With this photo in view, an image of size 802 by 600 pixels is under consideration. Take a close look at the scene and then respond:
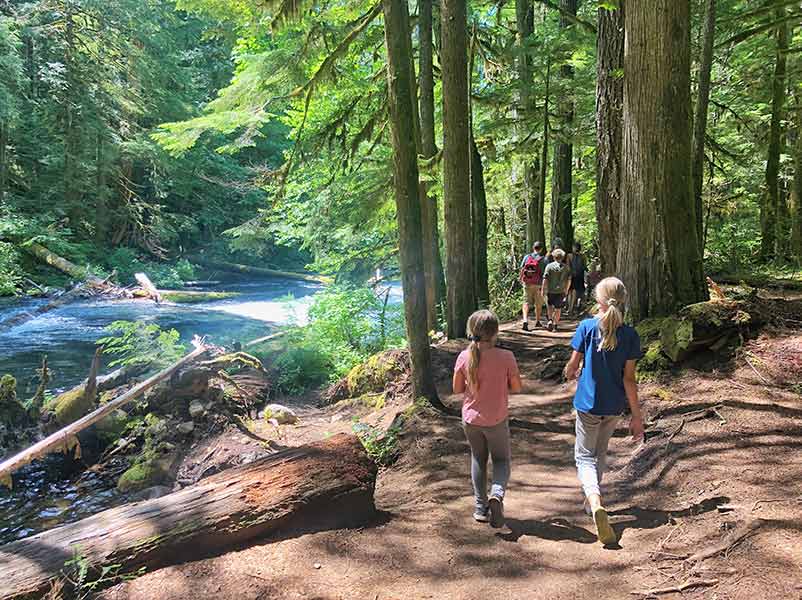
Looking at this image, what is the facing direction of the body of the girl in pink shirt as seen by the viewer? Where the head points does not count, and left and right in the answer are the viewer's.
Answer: facing away from the viewer

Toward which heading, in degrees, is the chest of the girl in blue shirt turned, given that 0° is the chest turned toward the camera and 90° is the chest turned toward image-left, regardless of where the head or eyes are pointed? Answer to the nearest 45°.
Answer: approximately 180°

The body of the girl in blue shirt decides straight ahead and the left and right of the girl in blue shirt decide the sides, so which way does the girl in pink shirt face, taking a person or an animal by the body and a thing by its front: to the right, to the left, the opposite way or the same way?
the same way

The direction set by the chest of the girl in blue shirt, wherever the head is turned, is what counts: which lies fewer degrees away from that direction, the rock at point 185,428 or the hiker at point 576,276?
the hiker

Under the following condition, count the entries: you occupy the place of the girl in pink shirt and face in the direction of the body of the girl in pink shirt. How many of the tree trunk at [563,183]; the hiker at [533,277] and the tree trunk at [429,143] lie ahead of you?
3

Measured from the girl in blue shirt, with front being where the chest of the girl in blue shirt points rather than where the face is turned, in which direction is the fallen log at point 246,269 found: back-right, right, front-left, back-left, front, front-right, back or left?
front-left

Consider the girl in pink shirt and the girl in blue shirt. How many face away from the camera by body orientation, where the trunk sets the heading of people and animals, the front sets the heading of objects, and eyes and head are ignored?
2

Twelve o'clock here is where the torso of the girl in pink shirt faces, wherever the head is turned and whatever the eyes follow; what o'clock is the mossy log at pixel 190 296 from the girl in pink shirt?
The mossy log is roughly at 11 o'clock from the girl in pink shirt.

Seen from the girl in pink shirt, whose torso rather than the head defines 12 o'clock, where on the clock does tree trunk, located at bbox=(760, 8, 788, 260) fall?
The tree trunk is roughly at 1 o'clock from the girl in pink shirt.

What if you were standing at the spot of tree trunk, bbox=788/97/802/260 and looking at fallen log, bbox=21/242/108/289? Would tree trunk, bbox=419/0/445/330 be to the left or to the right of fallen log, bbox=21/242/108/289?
left

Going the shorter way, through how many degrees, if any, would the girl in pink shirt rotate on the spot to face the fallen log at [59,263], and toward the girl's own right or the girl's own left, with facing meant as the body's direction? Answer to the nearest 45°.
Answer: approximately 45° to the girl's own left

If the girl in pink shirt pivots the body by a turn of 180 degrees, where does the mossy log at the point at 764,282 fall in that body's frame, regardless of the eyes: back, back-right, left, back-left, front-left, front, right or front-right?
back-left

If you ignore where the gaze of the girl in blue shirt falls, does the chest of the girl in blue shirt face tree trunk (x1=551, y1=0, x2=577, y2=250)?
yes

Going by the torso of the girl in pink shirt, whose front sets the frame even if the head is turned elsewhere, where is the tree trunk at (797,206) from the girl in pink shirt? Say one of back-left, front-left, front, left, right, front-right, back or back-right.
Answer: front-right

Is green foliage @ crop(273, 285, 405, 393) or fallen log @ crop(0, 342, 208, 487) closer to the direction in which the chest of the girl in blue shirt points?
the green foliage

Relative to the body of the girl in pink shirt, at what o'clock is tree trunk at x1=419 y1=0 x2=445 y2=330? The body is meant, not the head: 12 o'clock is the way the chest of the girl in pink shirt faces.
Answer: The tree trunk is roughly at 12 o'clock from the girl in pink shirt.

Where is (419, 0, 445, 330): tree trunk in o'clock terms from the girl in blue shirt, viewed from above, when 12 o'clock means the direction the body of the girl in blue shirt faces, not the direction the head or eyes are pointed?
The tree trunk is roughly at 11 o'clock from the girl in blue shirt.

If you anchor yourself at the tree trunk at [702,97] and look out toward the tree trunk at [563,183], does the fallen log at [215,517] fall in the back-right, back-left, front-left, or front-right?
back-left

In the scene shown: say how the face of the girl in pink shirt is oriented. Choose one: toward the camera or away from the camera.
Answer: away from the camera
